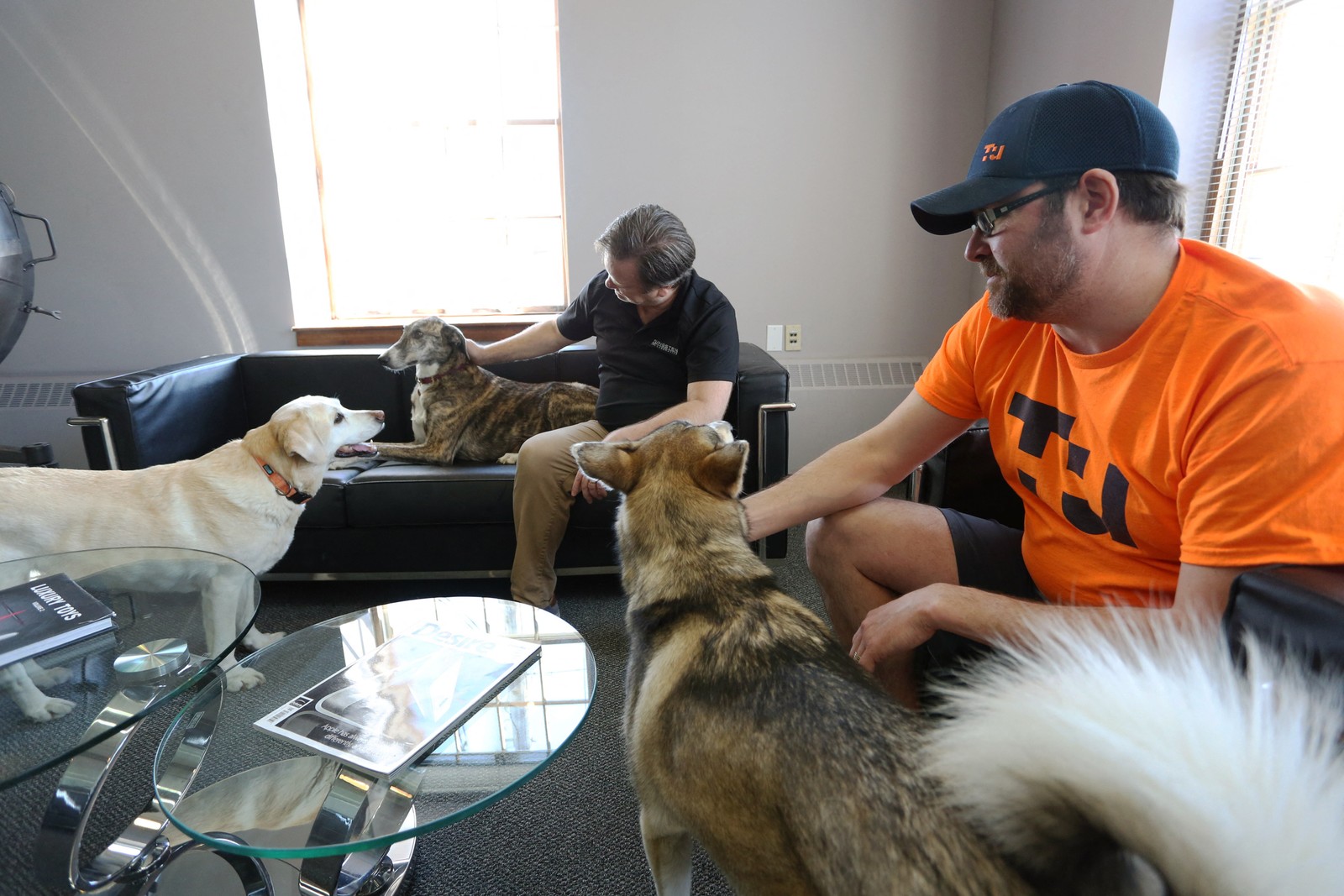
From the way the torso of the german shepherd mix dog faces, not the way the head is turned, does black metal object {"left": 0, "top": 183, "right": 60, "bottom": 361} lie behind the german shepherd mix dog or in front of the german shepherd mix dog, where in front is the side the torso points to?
in front

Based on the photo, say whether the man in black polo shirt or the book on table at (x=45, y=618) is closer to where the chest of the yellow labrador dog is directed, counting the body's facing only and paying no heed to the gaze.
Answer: the man in black polo shirt

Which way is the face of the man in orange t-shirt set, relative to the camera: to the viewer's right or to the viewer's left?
to the viewer's left

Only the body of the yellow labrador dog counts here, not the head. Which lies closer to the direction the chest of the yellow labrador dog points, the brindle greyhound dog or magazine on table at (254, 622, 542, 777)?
the brindle greyhound dog

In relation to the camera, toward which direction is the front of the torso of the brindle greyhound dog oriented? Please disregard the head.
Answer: to the viewer's left

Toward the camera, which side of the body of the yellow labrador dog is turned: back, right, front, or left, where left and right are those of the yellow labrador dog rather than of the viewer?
right

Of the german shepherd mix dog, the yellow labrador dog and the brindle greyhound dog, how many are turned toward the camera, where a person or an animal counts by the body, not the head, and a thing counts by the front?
0

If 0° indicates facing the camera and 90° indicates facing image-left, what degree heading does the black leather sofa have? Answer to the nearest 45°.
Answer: approximately 0°

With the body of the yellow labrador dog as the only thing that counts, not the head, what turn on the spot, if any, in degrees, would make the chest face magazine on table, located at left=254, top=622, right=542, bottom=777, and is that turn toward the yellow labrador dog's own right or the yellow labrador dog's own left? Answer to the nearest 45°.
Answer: approximately 90° to the yellow labrador dog's own right

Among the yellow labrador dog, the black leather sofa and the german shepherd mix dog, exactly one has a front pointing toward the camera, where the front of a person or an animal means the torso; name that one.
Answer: the black leather sofa

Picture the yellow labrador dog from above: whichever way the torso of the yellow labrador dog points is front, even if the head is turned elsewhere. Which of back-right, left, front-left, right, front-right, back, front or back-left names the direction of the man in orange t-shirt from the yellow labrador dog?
front-right

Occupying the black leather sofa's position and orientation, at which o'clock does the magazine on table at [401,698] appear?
The magazine on table is roughly at 12 o'clock from the black leather sofa.

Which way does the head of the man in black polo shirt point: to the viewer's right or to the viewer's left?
to the viewer's left
